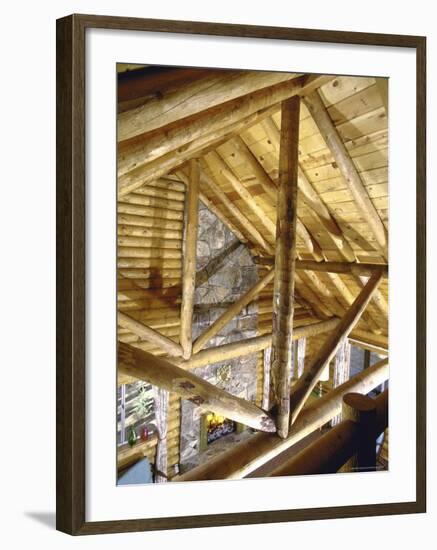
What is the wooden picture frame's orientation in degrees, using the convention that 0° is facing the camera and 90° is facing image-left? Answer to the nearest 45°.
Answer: approximately 315°
